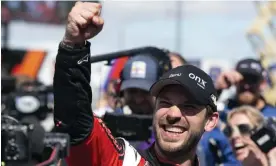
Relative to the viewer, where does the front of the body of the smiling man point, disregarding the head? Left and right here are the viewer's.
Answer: facing the viewer and to the left of the viewer

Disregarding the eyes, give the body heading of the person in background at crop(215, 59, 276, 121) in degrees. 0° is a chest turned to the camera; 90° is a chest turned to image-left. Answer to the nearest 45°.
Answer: approximately 45°

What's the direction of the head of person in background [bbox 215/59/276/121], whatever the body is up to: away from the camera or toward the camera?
toward the camera

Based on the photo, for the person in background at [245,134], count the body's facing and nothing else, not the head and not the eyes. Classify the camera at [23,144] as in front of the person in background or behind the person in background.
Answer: in front

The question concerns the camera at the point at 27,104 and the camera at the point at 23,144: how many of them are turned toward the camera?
1

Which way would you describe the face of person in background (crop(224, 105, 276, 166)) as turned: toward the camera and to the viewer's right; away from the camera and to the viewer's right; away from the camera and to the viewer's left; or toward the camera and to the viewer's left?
toward the camera and to the viewer's left

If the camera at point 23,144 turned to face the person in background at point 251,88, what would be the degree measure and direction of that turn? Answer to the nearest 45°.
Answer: approximately 45° to its left

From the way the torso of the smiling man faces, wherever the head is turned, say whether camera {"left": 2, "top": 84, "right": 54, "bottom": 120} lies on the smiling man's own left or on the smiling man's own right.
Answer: on the smiling man's own right

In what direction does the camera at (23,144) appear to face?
to the viewer's right

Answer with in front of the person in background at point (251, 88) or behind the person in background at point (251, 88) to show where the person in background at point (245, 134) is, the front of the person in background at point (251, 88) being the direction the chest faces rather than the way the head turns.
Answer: in front
